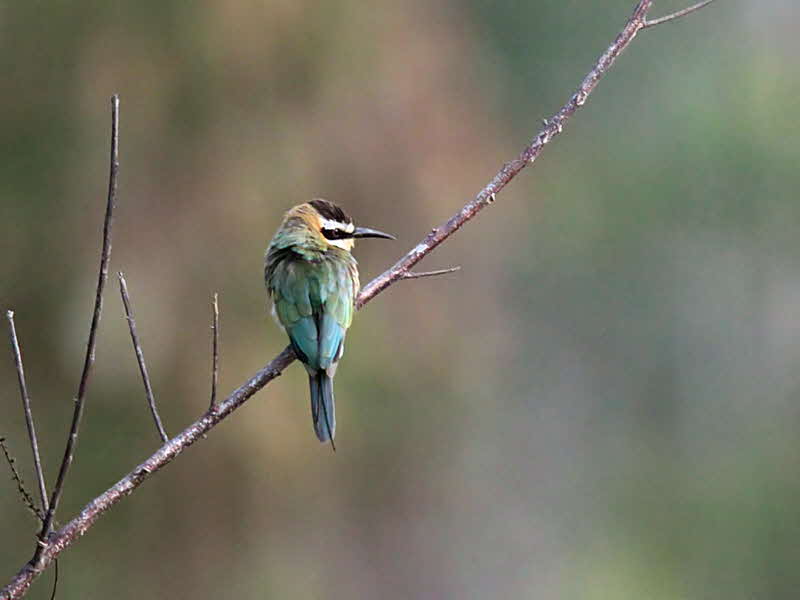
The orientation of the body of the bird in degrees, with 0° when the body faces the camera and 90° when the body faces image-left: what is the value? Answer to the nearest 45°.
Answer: approximately 180°

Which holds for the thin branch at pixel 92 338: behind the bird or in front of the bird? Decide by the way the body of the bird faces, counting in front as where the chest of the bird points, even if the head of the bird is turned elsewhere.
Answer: behind
